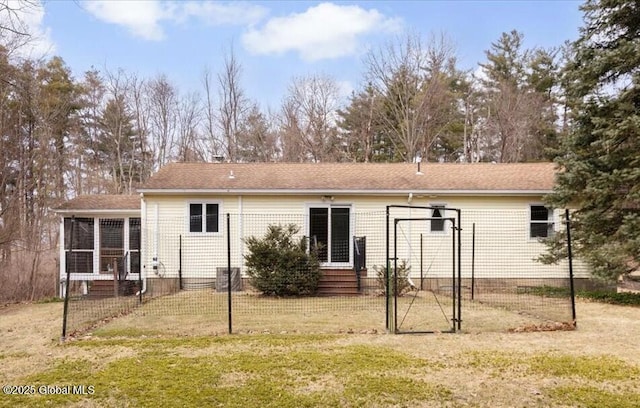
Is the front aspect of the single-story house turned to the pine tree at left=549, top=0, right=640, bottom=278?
no
